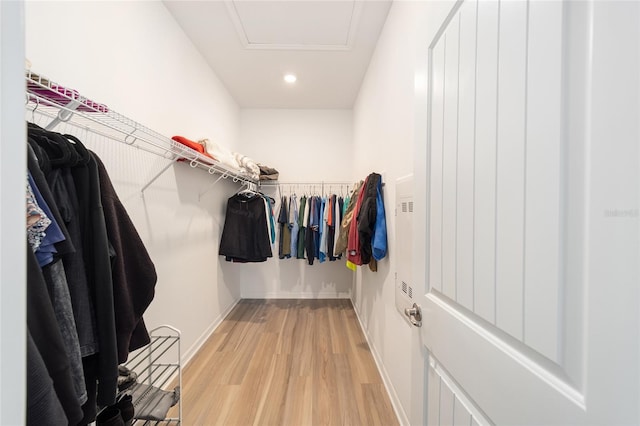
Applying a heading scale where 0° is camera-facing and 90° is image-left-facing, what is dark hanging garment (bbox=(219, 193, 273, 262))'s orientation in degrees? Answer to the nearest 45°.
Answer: approximately 0°

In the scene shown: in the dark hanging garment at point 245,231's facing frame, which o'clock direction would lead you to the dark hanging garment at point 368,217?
the dark hanging garment at point 368,217 is roughly at 11 o'clock from the dark hanging garment at point 245,231.

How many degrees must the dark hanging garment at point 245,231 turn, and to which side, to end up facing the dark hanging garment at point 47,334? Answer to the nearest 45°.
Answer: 0° — it already faces it

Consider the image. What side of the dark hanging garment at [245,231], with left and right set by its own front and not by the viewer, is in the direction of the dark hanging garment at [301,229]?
left

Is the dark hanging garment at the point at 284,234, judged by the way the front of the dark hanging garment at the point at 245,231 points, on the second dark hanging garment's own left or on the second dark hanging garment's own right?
on the second dark hanging garment's own left

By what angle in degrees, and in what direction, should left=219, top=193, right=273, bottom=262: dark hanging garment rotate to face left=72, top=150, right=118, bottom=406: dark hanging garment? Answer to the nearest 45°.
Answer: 0° — it already faces it

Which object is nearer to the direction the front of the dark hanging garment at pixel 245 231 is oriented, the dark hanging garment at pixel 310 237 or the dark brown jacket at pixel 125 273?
the dark brown jacket

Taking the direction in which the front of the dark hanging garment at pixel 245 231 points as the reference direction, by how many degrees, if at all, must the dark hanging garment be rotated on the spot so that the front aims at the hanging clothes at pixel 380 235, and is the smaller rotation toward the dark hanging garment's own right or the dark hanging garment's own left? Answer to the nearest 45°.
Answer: approximately 45° to the dark hanging garment's own left

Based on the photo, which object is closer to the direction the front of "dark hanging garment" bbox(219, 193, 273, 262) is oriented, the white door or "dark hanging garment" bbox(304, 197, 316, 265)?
the white door
